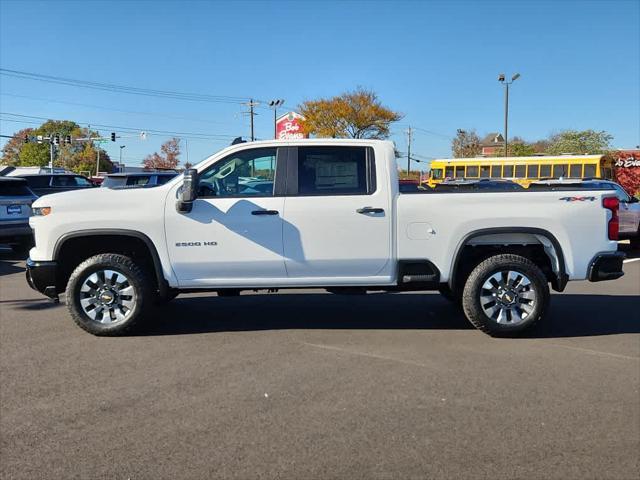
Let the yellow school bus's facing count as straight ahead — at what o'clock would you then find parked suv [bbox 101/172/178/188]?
The parked suv is roughly at 10 o'clock from the yellow school bus.

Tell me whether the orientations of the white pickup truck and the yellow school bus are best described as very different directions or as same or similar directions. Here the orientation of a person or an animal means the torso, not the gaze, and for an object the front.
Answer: same or similar directions

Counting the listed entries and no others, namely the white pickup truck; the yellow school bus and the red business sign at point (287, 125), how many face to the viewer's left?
2

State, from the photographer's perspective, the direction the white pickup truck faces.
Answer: facing to the left of the viewer

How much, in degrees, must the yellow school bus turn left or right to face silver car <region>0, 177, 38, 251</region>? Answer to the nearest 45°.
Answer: approximately 45° to its left

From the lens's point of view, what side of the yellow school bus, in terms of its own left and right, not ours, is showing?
left

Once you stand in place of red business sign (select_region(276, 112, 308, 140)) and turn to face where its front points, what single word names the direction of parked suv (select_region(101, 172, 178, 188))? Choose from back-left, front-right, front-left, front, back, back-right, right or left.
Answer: front

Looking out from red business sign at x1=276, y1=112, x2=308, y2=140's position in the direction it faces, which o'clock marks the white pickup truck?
The white pickup truck is roughly at 12 o'clock from the red business sign.

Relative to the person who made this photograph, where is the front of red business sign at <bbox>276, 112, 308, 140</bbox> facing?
facing the viewer

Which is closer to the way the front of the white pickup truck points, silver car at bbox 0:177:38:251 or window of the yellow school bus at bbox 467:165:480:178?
the silver car

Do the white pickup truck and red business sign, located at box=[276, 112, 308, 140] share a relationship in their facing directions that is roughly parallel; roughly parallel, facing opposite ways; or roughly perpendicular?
roughly perpendicular

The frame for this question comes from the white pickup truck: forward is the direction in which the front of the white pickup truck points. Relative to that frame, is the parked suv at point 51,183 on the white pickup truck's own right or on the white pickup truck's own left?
on the white pickup truck's own right

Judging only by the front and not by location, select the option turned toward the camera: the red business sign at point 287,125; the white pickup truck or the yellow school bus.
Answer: the red business sign

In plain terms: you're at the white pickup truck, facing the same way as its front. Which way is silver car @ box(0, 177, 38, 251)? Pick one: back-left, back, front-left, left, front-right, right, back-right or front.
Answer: front-right

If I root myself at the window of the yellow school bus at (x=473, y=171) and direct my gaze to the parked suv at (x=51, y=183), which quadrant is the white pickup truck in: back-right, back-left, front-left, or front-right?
front-left
